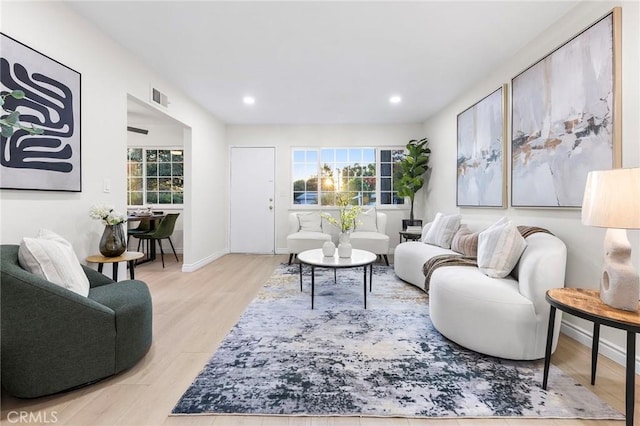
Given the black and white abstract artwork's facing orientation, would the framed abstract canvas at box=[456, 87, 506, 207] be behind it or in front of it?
in front

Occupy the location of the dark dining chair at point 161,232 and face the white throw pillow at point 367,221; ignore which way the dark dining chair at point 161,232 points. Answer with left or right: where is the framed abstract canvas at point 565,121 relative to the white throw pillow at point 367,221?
right

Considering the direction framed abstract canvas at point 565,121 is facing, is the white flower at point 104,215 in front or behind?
in front

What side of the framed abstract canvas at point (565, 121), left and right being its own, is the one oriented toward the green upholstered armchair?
front

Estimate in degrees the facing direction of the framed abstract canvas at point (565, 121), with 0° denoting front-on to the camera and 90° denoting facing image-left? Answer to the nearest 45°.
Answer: approximately 45°

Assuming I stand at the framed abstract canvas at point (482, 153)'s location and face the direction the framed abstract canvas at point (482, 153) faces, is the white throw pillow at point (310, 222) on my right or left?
on my right

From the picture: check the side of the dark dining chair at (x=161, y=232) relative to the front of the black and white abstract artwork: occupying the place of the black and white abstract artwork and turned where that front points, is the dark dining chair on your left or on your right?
on your left

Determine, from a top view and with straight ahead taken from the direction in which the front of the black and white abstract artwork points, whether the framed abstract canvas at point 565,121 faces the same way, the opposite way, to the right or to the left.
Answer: the opposite way

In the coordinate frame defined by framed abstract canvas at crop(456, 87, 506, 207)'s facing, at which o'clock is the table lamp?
The table lamp is roughly at 10 o'clock from the framed abstract canvas.

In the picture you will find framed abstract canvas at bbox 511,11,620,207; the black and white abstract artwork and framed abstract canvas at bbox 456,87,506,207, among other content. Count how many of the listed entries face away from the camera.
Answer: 0

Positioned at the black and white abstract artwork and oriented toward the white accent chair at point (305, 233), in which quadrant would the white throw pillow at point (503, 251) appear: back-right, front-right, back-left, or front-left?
front-right

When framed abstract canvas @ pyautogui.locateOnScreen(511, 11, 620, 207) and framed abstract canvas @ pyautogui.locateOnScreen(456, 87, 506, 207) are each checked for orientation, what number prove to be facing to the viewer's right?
0

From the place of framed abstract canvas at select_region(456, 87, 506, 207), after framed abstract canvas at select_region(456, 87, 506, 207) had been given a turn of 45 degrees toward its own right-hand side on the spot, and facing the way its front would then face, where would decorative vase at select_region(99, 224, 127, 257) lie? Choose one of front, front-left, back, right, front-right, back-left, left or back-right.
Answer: front-left

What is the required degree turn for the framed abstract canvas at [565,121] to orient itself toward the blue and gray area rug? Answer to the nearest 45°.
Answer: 0° — it already faces it

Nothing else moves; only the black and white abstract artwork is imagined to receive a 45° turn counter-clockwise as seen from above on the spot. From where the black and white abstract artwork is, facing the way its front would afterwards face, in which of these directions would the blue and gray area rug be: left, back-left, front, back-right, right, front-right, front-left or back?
front-right

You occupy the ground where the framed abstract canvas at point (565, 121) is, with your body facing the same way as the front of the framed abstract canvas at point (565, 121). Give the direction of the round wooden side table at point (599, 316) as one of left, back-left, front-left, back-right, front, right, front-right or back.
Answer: front-left

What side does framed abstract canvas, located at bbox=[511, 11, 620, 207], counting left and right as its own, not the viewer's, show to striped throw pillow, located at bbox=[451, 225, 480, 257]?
right
